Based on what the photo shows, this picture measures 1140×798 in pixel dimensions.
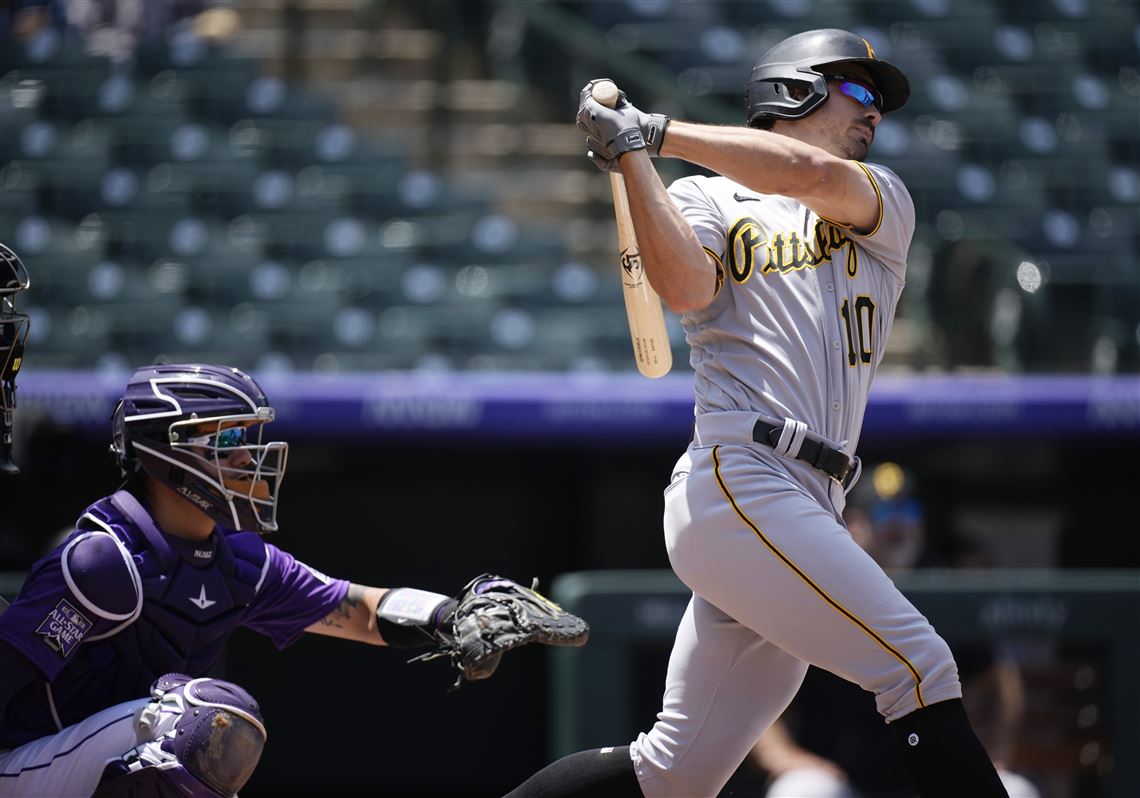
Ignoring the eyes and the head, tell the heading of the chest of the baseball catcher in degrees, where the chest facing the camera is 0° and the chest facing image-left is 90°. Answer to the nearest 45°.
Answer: approximately 315°

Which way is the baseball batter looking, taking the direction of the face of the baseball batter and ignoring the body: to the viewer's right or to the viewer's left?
to the viewer's right

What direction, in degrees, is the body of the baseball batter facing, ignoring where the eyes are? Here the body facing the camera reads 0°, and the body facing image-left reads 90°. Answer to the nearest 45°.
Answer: approximately 315°

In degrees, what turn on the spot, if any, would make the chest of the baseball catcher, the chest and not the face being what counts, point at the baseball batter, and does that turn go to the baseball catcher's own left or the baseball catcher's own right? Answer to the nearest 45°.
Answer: approximately 45° to the baseball catcher's own left

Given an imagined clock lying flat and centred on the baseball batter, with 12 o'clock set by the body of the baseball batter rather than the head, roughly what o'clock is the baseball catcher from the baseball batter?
The baseball catcher is roughly at 4 o'clock from the baseball batter.
